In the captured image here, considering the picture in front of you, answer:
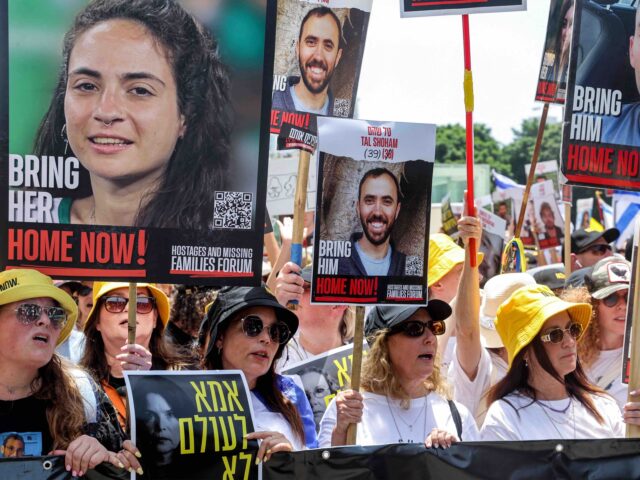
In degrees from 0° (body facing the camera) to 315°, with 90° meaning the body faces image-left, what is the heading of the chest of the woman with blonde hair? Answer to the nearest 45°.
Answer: approximately 315°

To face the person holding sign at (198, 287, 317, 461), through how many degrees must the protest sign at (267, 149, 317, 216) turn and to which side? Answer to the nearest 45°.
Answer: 0° — it already faces them

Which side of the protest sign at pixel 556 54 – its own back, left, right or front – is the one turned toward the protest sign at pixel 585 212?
back

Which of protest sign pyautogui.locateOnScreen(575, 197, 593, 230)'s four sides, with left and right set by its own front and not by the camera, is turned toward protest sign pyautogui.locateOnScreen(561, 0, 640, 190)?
front

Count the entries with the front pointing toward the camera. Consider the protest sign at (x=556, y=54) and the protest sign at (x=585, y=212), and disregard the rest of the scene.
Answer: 2

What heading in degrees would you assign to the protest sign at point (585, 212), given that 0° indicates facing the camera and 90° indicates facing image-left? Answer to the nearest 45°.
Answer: approximately 0°

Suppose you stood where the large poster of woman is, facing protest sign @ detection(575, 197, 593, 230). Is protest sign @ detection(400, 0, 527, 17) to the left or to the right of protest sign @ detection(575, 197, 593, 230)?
right

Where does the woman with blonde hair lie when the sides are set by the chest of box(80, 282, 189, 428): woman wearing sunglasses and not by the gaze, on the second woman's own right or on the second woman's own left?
on the second woman's own left

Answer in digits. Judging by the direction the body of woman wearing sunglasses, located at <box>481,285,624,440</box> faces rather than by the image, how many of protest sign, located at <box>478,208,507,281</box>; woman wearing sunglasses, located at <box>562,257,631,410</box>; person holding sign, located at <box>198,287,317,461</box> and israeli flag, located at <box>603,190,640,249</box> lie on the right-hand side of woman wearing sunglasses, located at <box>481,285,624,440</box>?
1
